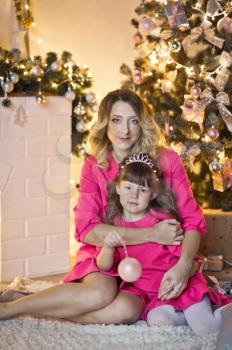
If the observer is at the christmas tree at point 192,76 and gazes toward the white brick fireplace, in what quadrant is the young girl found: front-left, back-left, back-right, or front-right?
front-left

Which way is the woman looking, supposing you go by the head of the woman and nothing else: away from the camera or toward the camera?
toward the camera

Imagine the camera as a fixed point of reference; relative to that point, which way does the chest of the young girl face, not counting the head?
toward the camera

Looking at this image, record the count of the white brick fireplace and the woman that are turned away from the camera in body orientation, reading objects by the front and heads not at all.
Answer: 0

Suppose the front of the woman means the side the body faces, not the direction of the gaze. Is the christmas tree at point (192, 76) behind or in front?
behind

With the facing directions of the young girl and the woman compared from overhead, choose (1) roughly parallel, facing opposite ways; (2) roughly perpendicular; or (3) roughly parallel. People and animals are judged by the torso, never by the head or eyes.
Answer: roughly parallel

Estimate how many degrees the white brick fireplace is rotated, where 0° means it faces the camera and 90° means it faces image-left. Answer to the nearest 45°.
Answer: approximately 315°

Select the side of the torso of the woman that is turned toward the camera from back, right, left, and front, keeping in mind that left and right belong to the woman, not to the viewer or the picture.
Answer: front

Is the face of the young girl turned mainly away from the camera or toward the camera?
toward the camera

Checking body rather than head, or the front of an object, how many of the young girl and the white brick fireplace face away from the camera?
0

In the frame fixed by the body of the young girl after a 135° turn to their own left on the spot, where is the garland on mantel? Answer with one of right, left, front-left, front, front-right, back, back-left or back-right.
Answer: left

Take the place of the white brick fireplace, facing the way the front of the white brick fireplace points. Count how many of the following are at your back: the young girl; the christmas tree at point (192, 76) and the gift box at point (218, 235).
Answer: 0

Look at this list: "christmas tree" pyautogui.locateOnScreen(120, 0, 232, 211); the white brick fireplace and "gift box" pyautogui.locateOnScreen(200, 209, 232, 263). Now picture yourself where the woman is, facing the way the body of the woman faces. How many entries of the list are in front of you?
0
